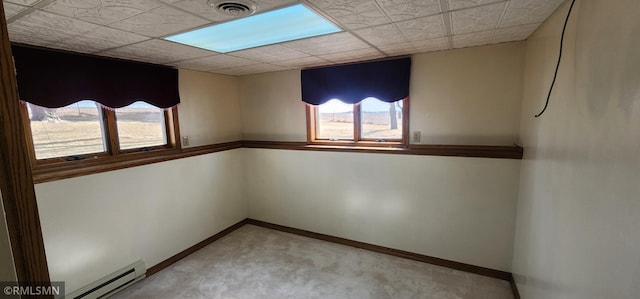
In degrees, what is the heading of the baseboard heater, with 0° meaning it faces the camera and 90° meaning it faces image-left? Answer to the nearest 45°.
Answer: approximately 315°

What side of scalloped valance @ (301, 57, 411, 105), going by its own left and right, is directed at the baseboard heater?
front

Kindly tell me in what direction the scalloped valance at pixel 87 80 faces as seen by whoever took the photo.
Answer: facing the viewer and to the right of the viewer

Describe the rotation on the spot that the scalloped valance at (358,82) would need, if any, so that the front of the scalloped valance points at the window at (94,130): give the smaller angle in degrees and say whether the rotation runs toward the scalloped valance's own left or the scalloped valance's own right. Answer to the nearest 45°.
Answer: approximately 45° to the scalloped valance's own right

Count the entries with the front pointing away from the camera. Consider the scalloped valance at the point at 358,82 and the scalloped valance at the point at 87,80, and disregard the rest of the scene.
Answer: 0
